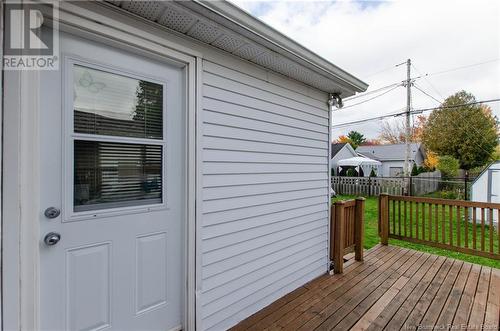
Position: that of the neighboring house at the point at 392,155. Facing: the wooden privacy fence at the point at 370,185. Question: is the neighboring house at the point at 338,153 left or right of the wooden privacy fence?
right

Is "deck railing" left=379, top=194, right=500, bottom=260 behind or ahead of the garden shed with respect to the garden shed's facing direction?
ahead

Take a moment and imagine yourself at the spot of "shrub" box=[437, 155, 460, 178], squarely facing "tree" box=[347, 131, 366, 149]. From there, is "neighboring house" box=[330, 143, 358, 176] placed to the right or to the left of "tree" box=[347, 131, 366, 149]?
left
